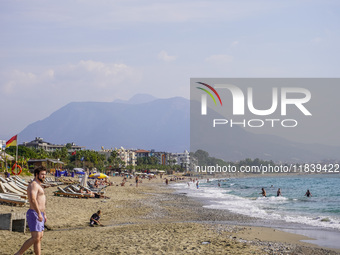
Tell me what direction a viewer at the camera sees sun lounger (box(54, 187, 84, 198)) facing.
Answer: facing to the right of the viewer

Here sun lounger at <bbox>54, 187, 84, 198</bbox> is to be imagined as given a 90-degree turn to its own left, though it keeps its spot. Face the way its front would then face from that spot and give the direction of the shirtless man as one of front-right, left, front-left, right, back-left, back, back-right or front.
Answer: back
